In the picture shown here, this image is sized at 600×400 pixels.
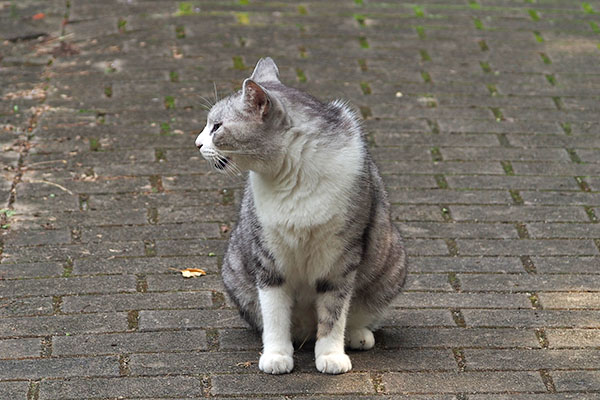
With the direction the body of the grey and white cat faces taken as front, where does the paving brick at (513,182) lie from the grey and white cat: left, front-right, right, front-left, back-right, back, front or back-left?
back-left

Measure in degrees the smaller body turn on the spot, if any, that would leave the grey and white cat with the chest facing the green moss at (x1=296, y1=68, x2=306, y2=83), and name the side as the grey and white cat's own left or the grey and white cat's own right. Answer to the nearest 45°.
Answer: approximately 180°

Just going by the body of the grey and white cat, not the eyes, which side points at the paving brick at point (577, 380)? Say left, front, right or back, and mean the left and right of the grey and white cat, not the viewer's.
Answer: left

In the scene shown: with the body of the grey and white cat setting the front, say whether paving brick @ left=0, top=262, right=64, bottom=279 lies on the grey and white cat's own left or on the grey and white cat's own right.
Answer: on the grey and white cat's own right

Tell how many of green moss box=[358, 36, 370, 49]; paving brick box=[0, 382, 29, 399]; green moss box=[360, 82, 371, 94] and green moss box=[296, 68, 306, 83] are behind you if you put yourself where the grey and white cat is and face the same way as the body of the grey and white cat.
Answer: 3

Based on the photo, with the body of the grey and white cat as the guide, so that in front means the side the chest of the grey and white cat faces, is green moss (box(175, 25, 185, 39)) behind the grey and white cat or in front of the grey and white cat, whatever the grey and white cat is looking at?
behind

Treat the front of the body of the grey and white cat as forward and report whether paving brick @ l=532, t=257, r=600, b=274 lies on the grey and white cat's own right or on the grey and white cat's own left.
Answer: on the grey and white cat's own left

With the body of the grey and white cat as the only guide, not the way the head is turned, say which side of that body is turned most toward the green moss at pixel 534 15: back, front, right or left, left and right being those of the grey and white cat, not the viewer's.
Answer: back

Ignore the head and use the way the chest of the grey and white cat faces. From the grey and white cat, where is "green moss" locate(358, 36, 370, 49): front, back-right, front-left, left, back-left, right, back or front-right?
back

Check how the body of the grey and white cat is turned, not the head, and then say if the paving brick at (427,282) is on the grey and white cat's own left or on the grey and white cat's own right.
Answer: on the grey and white cat's own left

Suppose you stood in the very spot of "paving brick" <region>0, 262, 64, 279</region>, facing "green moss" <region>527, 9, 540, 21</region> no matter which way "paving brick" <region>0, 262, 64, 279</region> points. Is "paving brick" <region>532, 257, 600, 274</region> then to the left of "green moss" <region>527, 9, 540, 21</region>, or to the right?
right

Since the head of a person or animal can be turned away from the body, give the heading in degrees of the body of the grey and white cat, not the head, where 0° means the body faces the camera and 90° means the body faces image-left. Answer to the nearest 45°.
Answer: approximately 0°

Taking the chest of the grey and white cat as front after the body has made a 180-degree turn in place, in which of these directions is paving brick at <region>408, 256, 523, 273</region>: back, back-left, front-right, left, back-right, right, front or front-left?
front-right

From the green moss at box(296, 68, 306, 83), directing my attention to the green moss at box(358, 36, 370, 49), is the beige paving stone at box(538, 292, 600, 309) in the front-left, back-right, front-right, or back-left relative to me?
back-right

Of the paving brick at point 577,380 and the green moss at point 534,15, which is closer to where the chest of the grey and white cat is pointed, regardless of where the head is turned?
the paving brick
